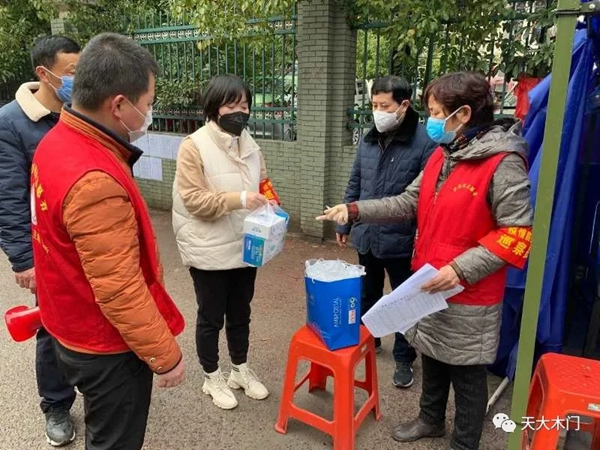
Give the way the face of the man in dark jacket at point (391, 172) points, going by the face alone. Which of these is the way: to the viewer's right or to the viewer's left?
to the viewer's left

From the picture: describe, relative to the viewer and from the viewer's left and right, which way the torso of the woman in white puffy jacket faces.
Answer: facing the viewer and to the right of the viewer

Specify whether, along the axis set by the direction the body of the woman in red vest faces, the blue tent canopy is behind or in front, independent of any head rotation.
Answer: behind

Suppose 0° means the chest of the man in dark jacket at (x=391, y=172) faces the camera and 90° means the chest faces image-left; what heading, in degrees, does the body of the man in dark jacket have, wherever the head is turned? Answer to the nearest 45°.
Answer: approximately 45°

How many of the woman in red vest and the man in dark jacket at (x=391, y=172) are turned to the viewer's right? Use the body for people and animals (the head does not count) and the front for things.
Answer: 0

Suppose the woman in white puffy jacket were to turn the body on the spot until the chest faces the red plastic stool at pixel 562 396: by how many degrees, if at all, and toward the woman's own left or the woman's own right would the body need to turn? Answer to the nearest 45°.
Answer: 0° — they already face it

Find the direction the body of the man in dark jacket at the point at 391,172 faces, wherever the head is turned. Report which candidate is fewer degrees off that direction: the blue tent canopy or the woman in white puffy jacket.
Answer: the woman in white puffy jacket

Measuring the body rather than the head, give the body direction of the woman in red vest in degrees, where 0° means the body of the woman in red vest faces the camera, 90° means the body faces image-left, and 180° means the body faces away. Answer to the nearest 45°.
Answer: approximately 45°

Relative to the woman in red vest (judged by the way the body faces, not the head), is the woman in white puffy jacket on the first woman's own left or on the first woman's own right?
on the first woman's own right
